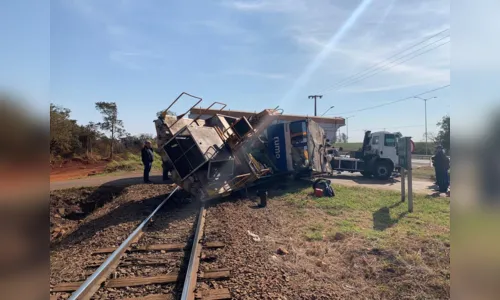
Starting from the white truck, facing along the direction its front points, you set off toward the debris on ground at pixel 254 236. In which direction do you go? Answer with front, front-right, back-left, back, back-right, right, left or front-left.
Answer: right

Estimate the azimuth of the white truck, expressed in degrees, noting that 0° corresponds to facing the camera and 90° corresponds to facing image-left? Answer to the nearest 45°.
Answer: approximately 270°

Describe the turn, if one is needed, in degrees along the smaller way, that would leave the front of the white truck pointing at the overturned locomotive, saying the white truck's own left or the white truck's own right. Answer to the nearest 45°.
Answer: approximately 135° to the white truck's own right

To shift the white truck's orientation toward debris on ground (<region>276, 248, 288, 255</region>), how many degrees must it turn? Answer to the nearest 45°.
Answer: approximately 90° to its right

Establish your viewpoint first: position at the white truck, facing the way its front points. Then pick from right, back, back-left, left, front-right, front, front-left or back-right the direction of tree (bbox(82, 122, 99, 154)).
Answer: back

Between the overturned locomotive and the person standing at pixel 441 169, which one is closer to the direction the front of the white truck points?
the person standing

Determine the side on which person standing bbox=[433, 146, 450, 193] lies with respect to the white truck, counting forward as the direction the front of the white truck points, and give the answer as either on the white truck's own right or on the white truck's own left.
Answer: on the white truck's own right
